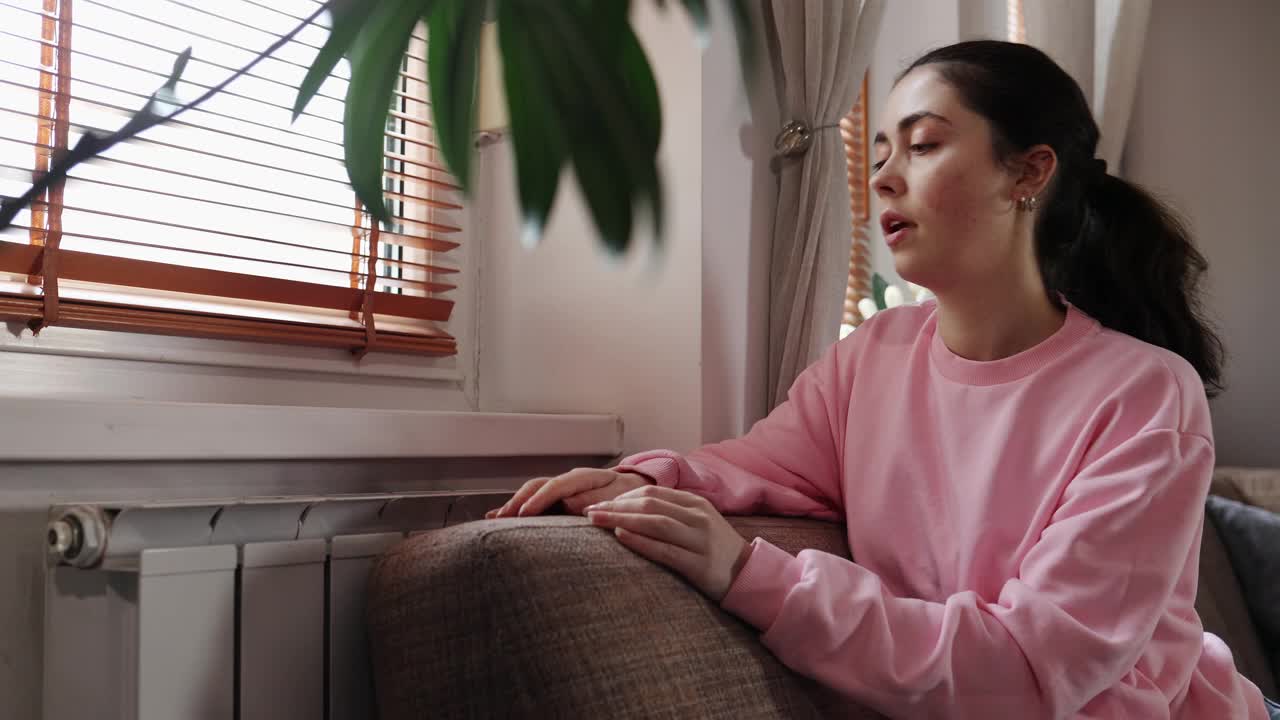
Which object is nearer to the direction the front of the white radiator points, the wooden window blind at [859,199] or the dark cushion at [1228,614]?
the dark cushion

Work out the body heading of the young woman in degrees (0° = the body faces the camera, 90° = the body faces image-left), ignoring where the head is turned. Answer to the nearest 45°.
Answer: approximately 45°

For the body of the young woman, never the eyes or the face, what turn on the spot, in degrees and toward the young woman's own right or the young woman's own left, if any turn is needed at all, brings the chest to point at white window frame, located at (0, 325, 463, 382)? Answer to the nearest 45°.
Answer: approximately 45° to the young woman's own right

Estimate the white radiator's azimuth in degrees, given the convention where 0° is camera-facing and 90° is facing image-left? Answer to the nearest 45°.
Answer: approximately 315°

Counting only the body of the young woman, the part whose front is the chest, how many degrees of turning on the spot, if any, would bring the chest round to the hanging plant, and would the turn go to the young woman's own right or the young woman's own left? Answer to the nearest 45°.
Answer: approximately 45° to the young woman's own left

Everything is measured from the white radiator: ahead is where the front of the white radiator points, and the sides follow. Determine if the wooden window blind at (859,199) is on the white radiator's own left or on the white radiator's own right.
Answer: on the white radiator's own left

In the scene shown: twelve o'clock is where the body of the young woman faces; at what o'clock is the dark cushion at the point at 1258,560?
The dark cushion is roughly at 6 o'clock from the young woman.

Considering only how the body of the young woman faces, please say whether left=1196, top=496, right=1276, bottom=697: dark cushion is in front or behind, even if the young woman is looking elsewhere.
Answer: behind
